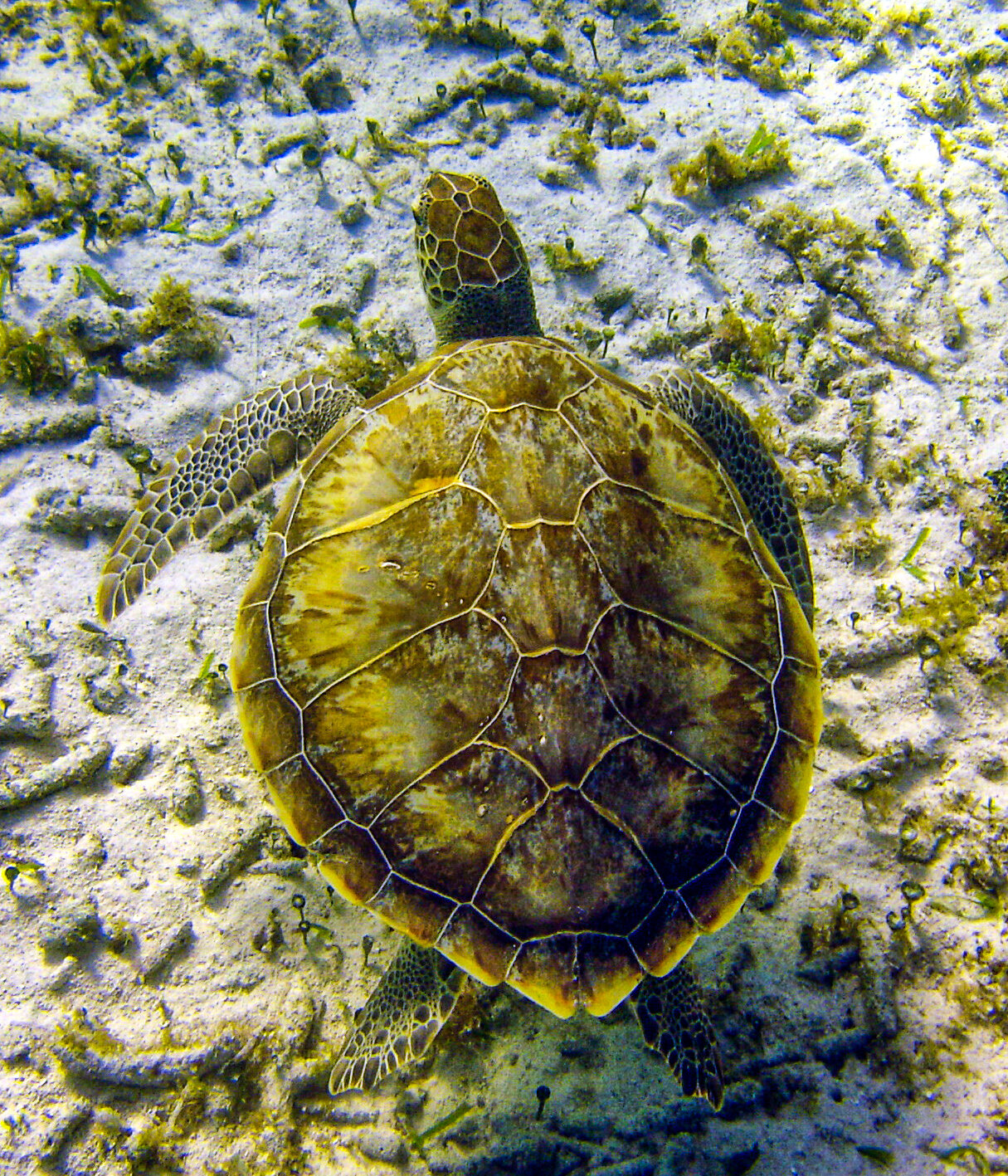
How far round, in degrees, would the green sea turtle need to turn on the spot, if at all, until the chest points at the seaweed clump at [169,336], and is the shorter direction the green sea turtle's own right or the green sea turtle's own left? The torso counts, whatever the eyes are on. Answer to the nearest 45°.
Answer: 0° — it already faces it

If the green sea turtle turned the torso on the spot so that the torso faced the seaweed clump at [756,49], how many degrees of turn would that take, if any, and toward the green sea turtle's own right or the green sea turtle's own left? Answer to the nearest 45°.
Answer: approximately 45° to the green sea turtle's own right

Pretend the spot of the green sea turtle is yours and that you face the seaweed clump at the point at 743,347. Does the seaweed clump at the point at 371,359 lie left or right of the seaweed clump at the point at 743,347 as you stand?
left

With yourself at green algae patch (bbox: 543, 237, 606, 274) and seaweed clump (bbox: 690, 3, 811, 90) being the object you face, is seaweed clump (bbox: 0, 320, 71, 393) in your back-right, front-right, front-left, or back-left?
back-left

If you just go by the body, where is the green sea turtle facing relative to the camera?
away from the camera

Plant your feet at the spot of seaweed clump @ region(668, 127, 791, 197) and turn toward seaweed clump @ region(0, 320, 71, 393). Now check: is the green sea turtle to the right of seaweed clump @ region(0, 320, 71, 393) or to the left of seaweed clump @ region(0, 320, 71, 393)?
left

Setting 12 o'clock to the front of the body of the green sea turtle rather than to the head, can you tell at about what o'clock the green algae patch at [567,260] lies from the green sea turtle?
The green algae patch is roughly at 1 o'clock from the green sea turtle.

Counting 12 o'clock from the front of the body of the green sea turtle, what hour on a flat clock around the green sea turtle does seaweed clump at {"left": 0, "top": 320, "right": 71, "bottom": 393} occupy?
The seaweed clump is roughly at 11 o'clock from the green sea turtle.

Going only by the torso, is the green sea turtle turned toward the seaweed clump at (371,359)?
yes
